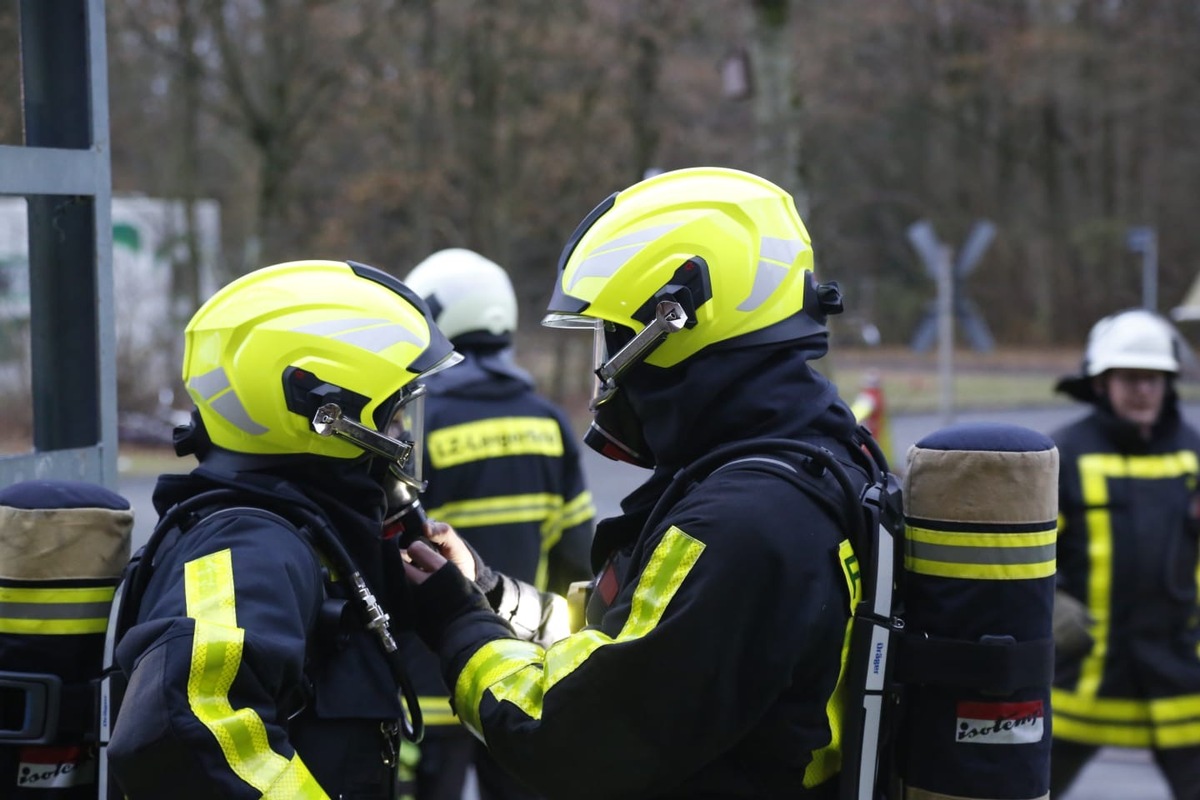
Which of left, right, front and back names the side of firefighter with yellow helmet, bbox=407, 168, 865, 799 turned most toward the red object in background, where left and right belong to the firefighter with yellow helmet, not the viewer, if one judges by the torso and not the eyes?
right

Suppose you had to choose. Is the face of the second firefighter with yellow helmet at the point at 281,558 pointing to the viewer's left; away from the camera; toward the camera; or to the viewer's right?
to the viewer's right

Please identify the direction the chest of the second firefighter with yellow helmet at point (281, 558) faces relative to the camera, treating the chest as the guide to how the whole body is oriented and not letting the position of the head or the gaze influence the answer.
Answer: to the viewer's right

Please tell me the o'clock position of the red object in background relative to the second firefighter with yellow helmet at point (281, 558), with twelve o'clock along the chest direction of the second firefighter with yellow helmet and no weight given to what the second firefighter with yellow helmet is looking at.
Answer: The red object in background is roughly at 10 o'clock from the second firefighter with yellow helmet.

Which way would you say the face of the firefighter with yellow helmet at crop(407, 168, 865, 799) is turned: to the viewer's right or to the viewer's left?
to the viewer's left

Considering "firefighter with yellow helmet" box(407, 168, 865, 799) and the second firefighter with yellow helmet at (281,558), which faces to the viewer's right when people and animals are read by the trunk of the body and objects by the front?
the second firefighter with yellow helmet

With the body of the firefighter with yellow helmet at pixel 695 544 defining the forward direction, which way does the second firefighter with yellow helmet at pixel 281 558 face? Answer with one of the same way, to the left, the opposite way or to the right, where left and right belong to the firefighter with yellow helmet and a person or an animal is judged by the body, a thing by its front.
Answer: the opposite way

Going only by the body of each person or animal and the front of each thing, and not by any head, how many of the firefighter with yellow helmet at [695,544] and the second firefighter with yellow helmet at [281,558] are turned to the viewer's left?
1

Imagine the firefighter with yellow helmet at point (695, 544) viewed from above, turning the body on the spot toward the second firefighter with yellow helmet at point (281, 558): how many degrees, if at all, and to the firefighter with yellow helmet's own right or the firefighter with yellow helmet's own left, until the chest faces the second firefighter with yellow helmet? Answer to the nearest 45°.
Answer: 0° — they already face them

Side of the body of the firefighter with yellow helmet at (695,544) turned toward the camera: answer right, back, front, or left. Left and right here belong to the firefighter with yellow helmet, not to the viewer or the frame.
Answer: left

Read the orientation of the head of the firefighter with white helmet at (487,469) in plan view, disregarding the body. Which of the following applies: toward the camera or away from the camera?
away from the camera
